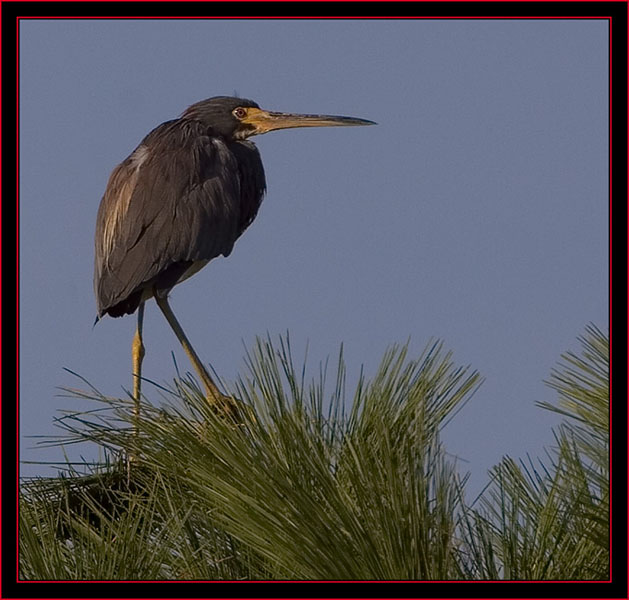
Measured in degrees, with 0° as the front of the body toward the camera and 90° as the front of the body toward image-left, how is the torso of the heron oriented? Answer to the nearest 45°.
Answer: approximately 270°
